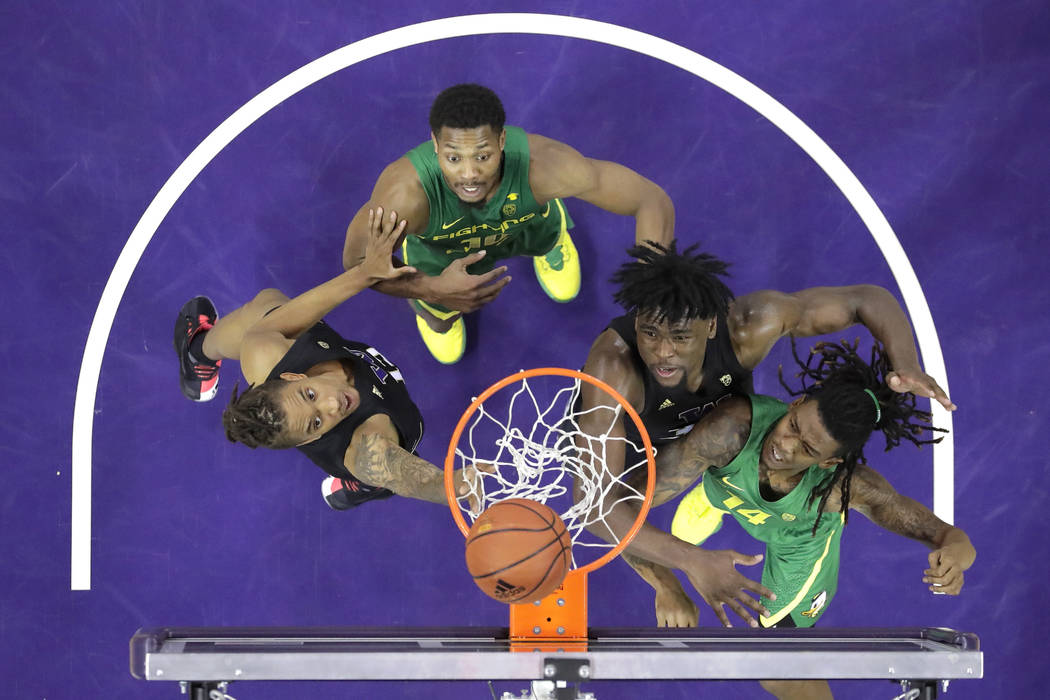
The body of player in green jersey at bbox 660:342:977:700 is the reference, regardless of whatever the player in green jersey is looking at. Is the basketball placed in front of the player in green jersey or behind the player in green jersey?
in front

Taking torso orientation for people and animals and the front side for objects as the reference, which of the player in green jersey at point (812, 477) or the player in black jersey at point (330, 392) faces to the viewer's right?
the player in black jersey

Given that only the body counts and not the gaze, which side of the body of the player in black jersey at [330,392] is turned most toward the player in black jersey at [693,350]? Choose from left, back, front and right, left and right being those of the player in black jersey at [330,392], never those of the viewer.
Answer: front

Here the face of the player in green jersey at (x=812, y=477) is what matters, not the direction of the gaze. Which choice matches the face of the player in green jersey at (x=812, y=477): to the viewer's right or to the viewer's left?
to the viewer's left

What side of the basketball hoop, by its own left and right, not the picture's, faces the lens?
back

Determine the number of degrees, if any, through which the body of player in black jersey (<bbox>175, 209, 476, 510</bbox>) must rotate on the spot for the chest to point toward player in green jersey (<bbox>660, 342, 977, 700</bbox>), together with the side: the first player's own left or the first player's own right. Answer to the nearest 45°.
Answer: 0° — they already face them

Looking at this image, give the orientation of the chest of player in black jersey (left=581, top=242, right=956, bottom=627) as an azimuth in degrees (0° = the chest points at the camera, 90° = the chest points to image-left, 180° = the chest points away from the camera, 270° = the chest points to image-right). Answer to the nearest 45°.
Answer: approximately 0°

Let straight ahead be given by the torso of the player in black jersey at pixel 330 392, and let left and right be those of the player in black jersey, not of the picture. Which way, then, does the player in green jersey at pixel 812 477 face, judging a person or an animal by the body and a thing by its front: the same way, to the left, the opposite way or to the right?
the opposite way

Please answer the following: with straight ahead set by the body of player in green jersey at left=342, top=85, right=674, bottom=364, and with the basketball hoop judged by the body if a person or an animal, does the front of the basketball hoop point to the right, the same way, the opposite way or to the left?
the opposite way

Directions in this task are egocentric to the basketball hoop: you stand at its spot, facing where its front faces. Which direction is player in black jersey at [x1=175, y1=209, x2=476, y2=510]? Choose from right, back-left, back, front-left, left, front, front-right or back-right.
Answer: left

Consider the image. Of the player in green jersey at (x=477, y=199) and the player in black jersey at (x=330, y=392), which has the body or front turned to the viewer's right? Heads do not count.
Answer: the player in black jersey

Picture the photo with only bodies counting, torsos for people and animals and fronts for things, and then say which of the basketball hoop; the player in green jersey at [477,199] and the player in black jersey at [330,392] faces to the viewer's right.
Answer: the player in black jersey

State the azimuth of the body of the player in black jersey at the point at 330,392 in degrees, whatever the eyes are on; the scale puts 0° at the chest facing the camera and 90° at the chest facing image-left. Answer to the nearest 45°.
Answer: approximately 270°

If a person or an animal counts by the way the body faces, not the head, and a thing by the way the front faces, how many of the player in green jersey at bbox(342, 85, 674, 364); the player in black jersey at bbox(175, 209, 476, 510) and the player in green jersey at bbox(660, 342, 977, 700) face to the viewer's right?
1

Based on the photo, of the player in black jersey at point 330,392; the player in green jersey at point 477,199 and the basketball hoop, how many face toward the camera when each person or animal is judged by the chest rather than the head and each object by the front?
1

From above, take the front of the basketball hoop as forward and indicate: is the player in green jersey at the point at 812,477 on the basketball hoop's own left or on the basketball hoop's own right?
on the basketball hoop's own right
